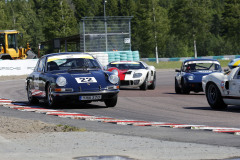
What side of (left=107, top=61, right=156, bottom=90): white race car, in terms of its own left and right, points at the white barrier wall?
right

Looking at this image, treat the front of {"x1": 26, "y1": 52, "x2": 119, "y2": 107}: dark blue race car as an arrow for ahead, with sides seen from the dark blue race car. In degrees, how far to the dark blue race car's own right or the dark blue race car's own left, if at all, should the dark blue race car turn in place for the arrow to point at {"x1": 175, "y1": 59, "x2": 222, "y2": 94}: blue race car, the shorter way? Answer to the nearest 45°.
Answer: approximately 90° to the dark blue race car's own left

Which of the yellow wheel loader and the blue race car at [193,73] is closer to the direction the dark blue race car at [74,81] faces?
the blue race car

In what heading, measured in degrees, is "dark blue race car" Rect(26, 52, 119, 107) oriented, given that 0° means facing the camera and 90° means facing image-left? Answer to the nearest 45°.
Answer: approximately 315°

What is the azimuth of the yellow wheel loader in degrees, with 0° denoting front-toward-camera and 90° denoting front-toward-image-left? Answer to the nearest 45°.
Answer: approximately 270°

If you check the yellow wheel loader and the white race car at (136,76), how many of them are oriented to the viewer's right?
1

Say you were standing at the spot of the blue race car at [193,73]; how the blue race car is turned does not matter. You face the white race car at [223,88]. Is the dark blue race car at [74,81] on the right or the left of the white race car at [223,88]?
right
